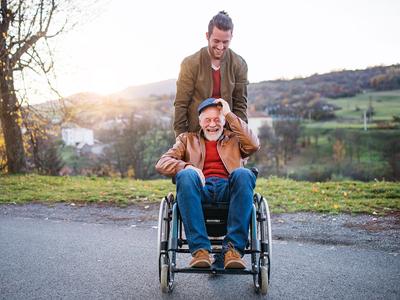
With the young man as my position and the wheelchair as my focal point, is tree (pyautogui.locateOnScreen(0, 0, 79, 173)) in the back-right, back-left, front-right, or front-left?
back-right

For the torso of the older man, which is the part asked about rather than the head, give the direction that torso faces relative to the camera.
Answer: toward the camera

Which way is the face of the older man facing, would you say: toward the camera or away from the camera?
toward the camera

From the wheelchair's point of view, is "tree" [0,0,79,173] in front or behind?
behind

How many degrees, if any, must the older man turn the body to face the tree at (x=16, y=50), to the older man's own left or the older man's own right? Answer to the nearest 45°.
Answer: approximately 135° to the older man's own right

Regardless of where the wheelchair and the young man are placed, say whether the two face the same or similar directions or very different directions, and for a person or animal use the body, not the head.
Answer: same or similar directions

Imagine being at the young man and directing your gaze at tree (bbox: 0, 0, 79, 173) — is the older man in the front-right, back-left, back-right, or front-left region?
back-left

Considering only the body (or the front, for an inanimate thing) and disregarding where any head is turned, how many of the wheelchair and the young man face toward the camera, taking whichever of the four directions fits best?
2

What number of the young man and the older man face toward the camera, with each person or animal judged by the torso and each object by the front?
2

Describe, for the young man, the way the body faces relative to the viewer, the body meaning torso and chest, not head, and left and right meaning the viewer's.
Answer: facing the viewer
